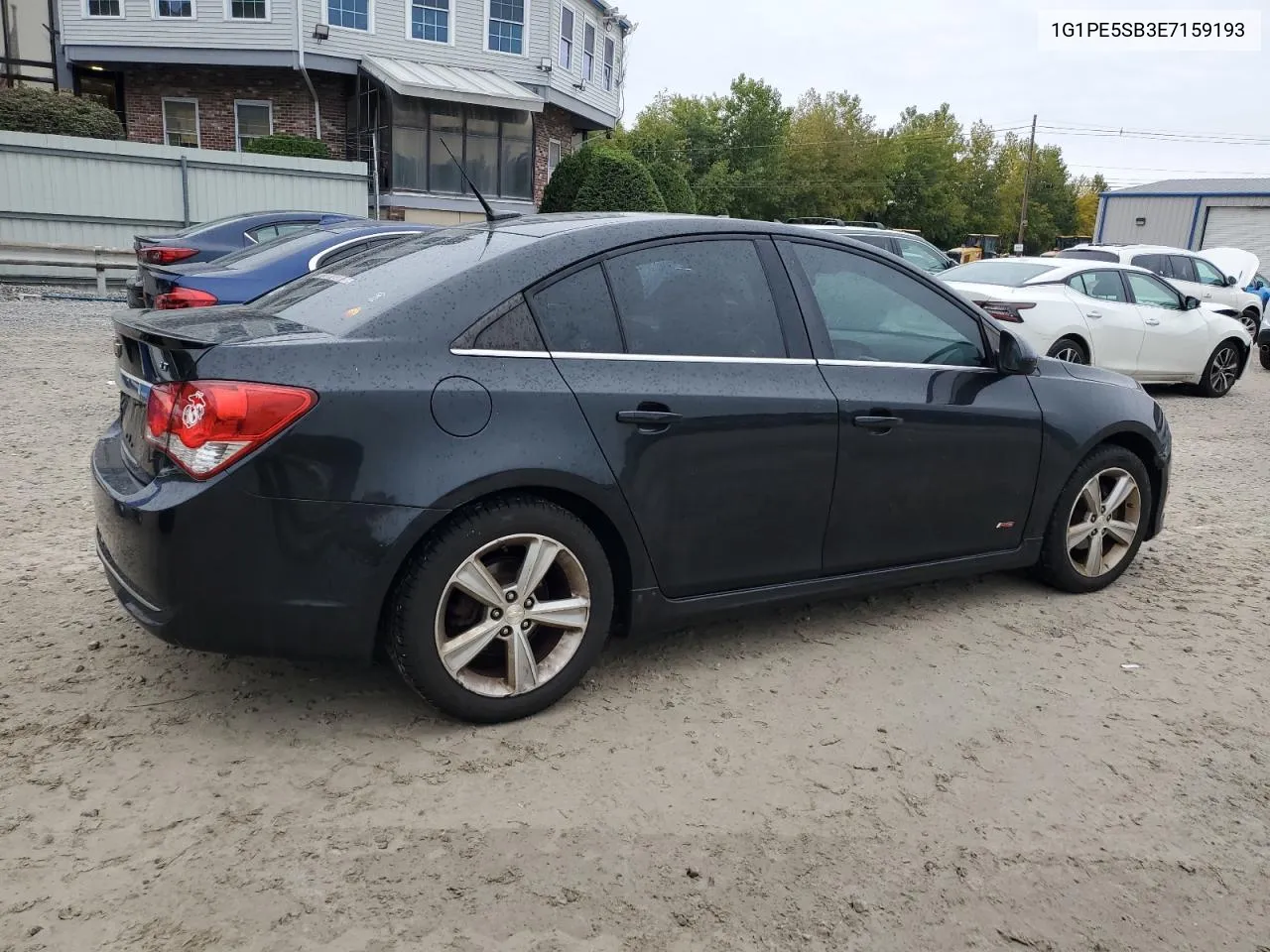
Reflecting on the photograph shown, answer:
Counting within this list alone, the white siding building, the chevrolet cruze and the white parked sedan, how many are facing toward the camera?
1

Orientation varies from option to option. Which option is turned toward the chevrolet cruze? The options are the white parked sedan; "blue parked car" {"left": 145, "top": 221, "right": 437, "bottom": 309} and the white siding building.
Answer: the white siding building

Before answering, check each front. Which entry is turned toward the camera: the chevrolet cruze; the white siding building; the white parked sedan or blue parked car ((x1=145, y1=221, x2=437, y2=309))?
the white siding building

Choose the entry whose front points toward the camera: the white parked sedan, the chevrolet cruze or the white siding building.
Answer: the white siding building

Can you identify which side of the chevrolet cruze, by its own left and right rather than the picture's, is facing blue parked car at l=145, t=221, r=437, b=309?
left

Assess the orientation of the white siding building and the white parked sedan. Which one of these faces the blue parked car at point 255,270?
the white siding building

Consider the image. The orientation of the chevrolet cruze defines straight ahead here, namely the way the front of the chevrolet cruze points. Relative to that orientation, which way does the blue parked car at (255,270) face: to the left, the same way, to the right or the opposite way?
the same way

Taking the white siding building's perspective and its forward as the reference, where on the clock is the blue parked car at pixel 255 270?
The blue parked car is roughly at 12 o'clock from the white siding building.

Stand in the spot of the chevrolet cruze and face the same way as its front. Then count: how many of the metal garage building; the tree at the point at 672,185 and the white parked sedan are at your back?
0

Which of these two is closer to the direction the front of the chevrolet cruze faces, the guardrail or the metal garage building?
the metal garage building

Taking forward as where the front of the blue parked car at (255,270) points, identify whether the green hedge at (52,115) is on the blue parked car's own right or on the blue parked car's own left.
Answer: on the blue parked car's own left

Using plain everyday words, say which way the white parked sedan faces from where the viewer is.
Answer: facing away from the viewer and to the right of the viewer

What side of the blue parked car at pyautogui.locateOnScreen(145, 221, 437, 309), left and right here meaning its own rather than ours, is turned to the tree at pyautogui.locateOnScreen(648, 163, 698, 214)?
front

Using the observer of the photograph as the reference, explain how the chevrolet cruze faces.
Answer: facing away from the viewer and to the right of the viewer

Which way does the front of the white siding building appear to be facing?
toward the camera

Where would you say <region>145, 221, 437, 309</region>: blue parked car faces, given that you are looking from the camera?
facing away from the viewer and to the right of the viewer
